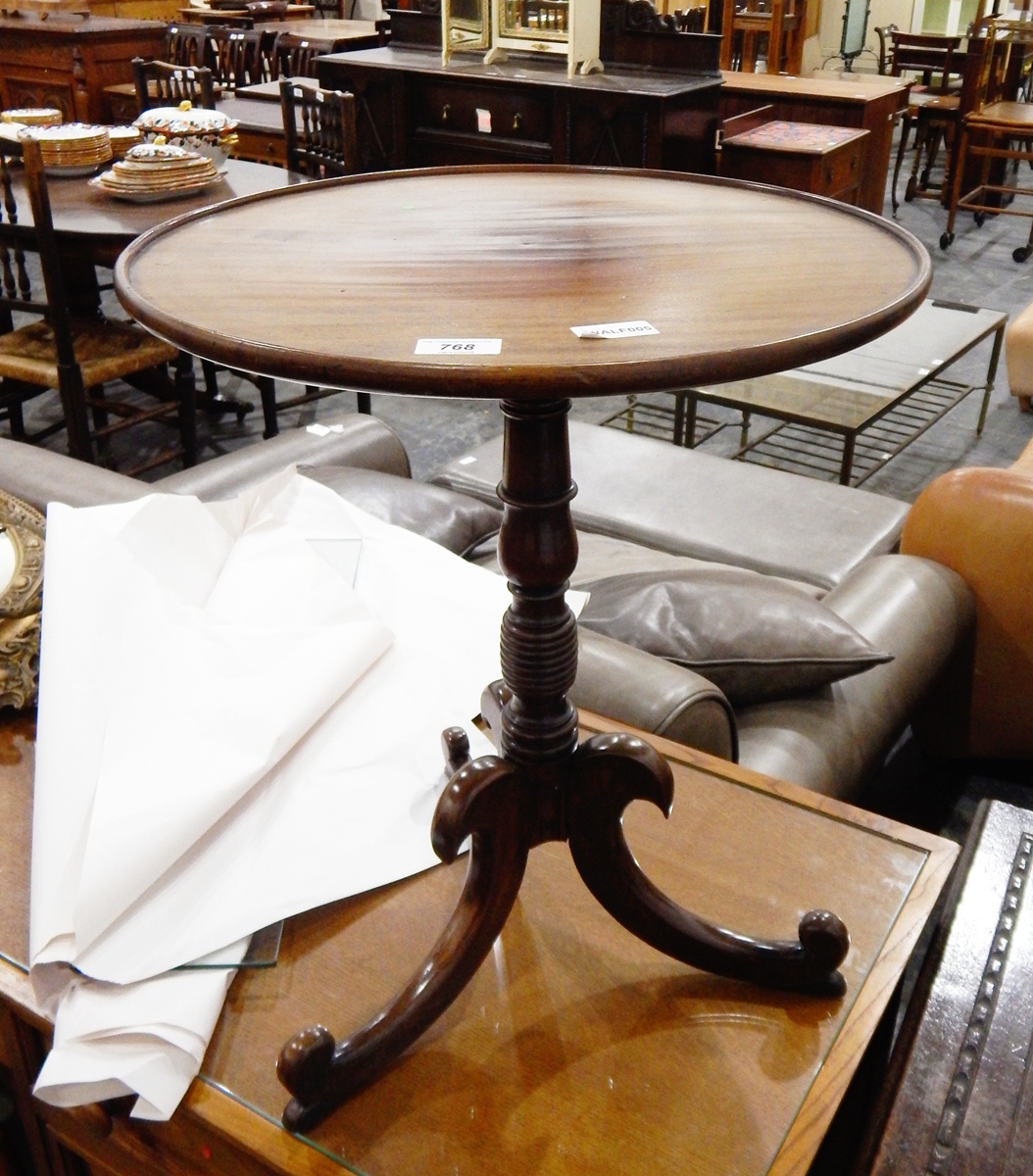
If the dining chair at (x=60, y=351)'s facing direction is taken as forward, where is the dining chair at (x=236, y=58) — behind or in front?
in front

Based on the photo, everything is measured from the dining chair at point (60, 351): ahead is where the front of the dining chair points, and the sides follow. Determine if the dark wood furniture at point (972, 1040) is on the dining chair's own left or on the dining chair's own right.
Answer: on the dining chair's own right

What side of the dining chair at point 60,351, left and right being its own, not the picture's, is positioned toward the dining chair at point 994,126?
front

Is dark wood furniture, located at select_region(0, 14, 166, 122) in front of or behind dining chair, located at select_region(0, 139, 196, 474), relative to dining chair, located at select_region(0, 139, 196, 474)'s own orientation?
in front

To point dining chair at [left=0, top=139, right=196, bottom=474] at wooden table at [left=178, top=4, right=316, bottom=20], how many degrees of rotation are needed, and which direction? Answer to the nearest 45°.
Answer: approximately 45° to its left

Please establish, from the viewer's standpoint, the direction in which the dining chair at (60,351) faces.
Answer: facing away from the viewer and to the right of the viewer

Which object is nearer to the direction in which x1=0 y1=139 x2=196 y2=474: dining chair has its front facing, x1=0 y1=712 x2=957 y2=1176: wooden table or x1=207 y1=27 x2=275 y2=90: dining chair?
the dining chair
